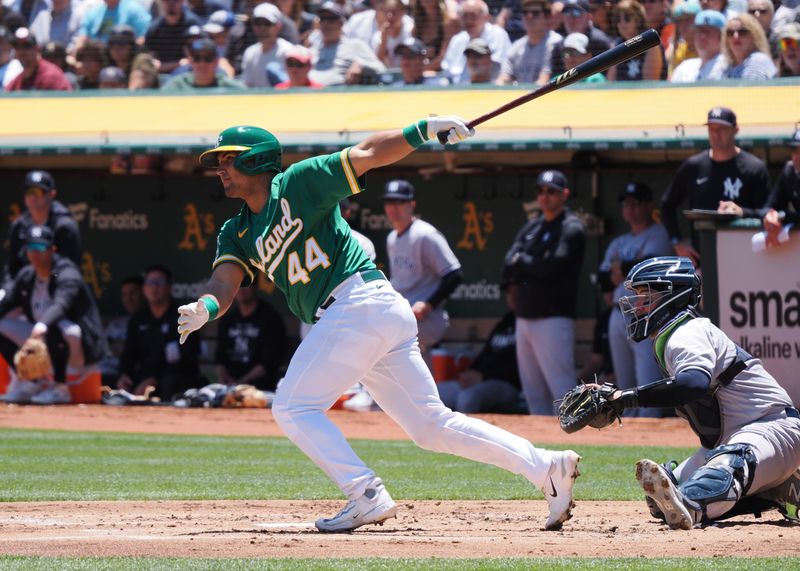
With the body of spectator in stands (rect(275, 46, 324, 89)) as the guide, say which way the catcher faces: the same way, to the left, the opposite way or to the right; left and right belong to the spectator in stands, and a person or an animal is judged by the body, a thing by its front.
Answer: to the right

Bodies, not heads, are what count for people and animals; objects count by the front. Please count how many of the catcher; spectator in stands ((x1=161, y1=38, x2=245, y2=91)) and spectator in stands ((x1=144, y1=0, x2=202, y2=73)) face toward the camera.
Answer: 2

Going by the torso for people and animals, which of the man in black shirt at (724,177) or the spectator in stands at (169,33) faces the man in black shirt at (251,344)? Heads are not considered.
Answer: the spectator in stands

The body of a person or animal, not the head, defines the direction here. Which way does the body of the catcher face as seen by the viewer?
to the viewer's left

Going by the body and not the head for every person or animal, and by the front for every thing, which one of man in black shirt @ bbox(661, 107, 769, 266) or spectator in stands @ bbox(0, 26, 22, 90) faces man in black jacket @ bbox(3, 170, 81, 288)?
the spectator in stands

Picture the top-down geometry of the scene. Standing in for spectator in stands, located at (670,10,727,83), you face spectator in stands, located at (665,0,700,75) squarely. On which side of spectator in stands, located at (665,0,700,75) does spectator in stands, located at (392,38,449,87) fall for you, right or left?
left

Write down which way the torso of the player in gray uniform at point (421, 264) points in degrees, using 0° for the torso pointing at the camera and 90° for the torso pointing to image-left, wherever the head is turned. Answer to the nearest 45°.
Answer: approximately 45°

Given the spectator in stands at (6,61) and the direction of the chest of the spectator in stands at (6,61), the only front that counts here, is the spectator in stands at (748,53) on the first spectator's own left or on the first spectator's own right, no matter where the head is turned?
on the first spectator's own left

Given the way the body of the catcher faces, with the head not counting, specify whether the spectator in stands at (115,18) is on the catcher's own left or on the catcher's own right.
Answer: on the catcher's own right

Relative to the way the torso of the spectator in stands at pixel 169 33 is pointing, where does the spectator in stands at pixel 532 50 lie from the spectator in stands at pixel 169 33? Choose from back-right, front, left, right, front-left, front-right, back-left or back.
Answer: front-left

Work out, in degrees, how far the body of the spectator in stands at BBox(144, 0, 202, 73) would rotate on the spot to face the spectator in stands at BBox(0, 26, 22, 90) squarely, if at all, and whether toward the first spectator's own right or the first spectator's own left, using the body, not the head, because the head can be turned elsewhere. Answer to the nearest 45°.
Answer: approximately 90° to the first spectator's own right

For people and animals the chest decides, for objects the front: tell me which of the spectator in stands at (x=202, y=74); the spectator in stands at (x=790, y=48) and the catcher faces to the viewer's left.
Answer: the catcher
